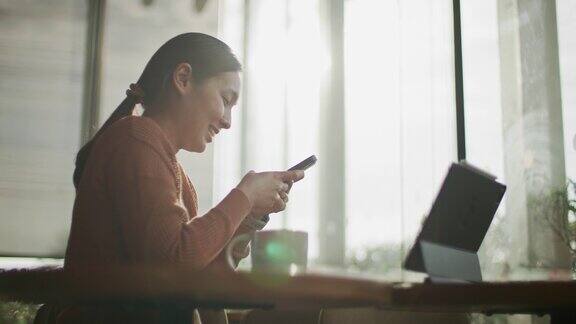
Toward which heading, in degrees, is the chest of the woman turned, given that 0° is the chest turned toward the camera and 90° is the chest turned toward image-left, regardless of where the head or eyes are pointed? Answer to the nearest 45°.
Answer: approximately 270°

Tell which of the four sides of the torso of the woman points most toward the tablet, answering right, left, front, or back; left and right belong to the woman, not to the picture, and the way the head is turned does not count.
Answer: front

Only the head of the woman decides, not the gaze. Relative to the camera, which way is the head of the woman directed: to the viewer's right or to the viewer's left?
to the viewer's right

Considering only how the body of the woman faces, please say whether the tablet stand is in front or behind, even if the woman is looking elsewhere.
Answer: in front
